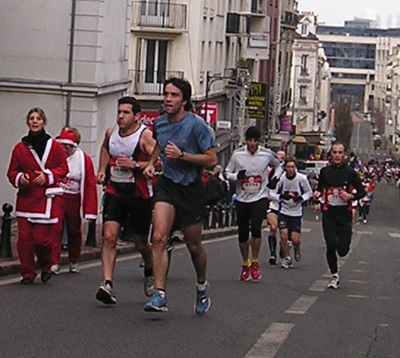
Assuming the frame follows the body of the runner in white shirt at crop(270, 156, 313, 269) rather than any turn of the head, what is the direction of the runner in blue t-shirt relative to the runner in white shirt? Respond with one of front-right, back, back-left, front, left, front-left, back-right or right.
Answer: front

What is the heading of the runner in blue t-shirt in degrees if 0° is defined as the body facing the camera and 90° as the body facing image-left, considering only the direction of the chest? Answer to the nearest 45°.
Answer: approximately 45°

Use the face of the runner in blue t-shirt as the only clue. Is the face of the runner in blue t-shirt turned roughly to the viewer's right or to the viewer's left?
to the viewer's left

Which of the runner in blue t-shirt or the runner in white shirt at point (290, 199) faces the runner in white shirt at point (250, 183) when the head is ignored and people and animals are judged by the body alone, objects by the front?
the runner in white shirt at point (290, 199)

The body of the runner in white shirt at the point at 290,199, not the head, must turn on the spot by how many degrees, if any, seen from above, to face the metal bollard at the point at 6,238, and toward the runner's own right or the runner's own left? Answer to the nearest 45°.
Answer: approximately 45° to the runner's own right

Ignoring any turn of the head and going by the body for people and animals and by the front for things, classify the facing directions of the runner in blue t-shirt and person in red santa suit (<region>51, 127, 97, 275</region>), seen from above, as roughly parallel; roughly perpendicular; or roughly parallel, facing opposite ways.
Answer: roughly parallel

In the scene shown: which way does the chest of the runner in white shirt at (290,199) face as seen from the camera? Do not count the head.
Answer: toward the camera

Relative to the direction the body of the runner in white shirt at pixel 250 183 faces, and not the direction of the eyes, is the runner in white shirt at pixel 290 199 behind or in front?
behind

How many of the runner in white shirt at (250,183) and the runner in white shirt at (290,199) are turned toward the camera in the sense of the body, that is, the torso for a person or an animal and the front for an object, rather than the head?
2

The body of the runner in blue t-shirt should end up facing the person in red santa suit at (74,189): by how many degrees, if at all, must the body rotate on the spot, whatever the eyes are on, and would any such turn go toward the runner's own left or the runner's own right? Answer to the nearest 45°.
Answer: approximately 135° to the runner's own right

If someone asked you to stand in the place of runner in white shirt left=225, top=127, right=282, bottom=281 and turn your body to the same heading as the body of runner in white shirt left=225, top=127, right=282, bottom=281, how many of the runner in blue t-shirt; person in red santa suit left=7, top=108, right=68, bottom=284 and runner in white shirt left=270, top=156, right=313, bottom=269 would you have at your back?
1

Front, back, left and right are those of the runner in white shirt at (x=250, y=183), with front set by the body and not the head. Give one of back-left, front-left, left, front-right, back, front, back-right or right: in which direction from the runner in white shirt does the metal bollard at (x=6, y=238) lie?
right

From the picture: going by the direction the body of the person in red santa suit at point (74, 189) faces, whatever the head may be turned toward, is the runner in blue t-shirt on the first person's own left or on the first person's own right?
on the first person's own left

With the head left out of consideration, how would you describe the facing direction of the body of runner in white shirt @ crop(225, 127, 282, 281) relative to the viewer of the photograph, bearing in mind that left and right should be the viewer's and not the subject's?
facing the viewer

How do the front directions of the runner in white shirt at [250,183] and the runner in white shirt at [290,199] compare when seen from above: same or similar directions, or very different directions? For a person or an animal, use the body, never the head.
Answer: same or similar directions

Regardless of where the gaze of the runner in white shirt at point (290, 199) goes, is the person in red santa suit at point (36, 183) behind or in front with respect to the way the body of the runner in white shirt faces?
in front
